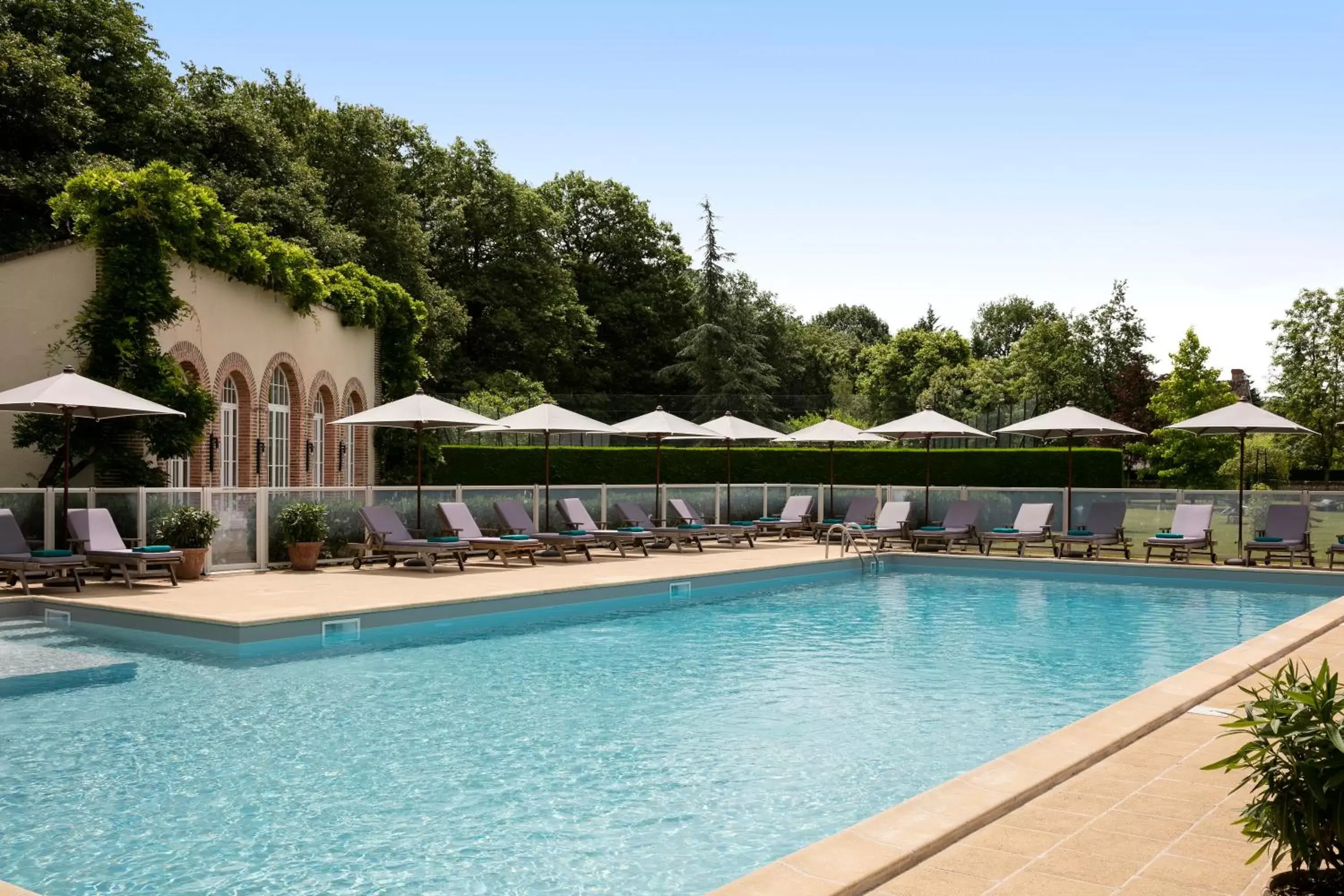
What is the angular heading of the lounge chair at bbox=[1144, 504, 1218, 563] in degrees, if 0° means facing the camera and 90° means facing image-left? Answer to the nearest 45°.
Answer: approximately 45°

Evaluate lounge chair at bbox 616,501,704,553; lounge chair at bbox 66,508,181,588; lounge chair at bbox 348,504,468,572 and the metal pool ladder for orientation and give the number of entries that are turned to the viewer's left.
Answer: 0

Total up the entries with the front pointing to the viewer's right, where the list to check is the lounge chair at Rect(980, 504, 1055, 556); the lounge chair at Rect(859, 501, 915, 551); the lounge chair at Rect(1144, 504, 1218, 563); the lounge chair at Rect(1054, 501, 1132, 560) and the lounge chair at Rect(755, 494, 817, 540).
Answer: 0

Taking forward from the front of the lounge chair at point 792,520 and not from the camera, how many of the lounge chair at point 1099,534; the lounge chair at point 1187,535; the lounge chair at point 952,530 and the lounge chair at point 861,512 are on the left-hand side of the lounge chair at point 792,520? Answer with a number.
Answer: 4

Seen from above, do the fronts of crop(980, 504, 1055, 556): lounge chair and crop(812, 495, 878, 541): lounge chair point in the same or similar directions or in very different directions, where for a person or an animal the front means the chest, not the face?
same or similar directions

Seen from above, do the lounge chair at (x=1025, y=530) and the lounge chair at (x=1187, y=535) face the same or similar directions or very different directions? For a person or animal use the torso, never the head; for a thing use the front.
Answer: same or similar directions

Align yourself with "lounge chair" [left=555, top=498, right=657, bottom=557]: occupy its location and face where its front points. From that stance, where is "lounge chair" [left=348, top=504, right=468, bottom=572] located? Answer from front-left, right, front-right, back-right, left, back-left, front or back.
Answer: right

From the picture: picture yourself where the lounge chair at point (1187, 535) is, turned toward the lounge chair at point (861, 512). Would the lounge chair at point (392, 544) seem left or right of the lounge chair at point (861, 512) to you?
left

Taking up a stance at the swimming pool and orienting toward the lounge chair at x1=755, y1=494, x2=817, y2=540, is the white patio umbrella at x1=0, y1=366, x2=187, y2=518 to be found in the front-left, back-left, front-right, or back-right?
front-left

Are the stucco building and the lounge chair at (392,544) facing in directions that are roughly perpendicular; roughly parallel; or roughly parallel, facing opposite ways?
roughly parallel

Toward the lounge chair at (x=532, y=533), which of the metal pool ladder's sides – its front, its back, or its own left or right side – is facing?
right

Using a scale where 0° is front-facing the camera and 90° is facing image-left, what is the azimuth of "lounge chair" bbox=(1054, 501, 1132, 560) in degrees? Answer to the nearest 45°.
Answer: approximately 45°
